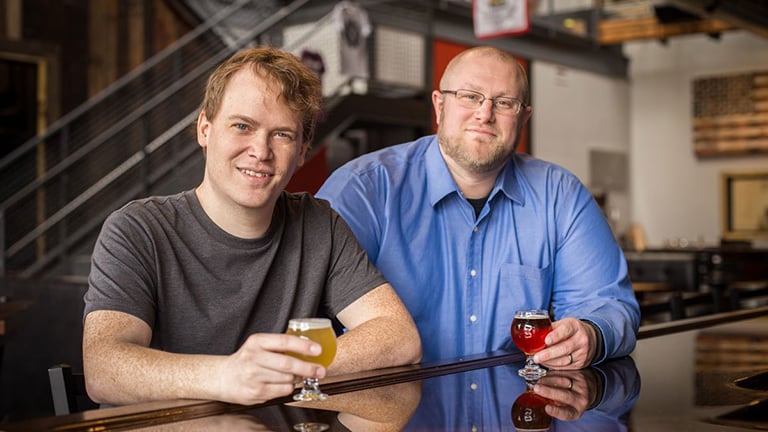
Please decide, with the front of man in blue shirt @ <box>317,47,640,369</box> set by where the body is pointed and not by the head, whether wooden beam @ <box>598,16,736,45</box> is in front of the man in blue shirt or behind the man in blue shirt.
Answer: behind

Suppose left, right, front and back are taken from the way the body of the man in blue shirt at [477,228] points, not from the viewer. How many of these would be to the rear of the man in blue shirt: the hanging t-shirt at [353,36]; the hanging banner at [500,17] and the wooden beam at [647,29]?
3

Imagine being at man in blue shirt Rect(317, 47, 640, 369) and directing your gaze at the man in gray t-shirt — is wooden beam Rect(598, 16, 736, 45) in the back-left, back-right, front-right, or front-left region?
back-right

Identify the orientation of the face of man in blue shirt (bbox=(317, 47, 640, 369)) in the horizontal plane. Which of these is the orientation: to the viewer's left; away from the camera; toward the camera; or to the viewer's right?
toward the camera

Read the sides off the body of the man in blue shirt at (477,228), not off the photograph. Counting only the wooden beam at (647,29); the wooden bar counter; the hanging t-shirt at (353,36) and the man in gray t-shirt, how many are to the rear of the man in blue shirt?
2

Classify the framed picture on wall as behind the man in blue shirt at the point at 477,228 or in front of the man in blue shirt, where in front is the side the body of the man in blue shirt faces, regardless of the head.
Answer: behind

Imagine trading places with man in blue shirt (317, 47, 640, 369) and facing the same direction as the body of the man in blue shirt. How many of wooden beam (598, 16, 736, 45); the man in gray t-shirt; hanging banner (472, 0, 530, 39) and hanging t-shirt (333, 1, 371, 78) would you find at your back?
3

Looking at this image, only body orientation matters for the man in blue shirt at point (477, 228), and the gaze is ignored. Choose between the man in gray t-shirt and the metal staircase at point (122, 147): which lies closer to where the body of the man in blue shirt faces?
the man in gray t-shirt

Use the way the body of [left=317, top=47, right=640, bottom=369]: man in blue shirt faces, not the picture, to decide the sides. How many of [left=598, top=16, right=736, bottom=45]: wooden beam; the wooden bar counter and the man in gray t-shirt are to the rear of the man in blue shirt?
1

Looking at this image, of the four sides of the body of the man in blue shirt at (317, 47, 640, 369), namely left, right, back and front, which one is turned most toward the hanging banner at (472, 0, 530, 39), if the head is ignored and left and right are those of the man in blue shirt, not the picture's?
back

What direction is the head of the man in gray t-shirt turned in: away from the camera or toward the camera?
toward the camera

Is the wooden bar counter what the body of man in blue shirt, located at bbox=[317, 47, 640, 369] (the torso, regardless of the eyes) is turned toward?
yes

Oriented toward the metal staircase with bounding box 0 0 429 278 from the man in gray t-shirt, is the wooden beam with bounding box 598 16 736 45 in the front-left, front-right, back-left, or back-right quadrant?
front-right

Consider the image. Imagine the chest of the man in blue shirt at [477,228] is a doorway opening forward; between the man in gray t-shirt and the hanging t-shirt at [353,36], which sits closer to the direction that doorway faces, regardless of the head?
the man in gray t-shirt

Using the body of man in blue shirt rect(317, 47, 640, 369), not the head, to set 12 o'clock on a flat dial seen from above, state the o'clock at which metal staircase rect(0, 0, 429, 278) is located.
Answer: The metal staircase is roughly at 5 o'clock from the man in blue shirt.

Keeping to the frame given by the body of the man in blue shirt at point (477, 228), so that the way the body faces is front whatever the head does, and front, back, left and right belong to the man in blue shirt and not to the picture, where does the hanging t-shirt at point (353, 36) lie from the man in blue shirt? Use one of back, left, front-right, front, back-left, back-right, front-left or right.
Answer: back

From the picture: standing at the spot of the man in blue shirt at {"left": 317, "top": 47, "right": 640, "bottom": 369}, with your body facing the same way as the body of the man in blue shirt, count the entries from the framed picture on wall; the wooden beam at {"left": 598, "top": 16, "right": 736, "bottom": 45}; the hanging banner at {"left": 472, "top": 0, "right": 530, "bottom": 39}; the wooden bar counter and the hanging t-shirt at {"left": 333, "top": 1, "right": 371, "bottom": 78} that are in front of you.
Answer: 1

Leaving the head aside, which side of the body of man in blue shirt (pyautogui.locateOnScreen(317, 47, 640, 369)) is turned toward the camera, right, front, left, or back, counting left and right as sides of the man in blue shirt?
front

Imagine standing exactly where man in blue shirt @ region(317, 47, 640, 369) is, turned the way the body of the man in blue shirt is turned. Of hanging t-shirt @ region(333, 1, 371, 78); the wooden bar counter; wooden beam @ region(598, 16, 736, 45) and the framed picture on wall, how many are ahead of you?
1
